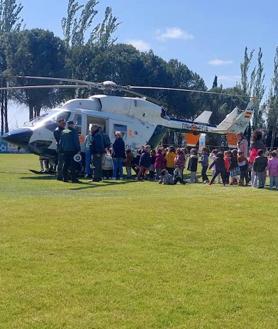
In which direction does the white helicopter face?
to the viewer's left

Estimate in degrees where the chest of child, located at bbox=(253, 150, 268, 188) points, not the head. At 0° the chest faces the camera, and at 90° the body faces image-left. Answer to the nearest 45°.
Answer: approximately 180°

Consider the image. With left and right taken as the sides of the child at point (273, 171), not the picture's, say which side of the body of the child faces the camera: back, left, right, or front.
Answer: back

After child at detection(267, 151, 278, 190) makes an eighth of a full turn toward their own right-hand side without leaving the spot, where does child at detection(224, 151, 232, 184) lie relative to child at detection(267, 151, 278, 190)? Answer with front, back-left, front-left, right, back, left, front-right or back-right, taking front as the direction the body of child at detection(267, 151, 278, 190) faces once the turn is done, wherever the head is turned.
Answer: left

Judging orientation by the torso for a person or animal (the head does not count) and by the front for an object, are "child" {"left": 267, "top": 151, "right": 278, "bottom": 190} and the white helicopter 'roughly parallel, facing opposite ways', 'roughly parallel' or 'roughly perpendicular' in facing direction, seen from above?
roughly perpendicular

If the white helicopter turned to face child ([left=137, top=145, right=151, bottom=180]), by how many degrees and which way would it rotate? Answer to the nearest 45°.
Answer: approximately 135° to its left
